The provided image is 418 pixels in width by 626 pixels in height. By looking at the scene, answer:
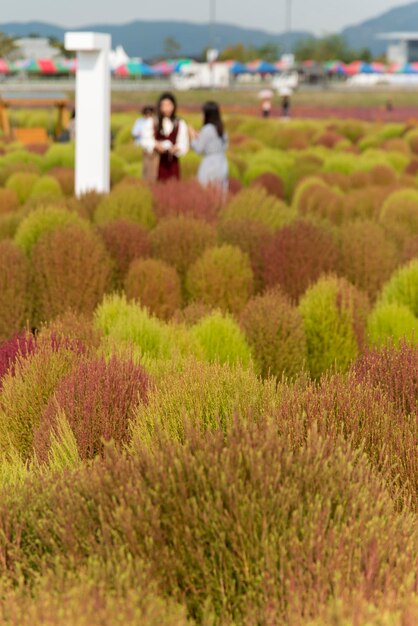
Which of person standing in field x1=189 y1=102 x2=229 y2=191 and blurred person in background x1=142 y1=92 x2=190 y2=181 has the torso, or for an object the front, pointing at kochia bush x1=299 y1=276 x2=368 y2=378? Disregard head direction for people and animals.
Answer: the blurred person in background

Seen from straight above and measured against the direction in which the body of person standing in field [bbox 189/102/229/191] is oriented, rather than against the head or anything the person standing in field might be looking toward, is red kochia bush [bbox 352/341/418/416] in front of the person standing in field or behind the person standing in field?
behind

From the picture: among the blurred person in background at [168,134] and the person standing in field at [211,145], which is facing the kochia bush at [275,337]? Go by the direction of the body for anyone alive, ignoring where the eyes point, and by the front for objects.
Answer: the blurred person in background

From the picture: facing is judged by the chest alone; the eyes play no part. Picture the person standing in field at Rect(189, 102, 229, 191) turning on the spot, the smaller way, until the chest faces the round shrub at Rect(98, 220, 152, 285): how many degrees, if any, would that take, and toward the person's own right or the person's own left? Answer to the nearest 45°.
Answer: approximately 135° to the person's own left

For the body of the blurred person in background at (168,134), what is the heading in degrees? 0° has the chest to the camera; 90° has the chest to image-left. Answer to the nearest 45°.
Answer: approximately 0°

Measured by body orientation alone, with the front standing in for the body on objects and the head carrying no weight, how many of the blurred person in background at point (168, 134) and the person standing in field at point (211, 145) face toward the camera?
1

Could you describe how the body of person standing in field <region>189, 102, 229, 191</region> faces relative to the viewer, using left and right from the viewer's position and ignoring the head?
facing away from the viewer and to the left of the viewer

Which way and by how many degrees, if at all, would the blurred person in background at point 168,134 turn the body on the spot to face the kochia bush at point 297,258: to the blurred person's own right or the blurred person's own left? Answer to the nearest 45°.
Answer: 0° — they already face it

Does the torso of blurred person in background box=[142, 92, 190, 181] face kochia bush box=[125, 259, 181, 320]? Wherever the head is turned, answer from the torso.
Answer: yes

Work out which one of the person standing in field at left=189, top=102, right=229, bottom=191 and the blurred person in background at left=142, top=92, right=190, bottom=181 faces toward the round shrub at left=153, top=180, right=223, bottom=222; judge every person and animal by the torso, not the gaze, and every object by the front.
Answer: the blurred person in background

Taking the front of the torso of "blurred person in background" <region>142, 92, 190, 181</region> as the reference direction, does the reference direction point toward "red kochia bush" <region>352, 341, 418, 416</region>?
yes

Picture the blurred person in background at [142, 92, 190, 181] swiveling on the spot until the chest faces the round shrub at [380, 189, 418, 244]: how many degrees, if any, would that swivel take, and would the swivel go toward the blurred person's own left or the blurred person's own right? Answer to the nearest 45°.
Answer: approximately 45° to the blurred person's own left

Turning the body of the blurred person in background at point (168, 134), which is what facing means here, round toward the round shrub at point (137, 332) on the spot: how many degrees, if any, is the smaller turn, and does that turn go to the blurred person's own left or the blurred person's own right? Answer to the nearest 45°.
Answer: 0° — they already face it

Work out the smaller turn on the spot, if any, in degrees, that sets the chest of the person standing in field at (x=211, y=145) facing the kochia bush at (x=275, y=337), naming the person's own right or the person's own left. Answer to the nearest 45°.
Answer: approximately 135° to the person's own left
